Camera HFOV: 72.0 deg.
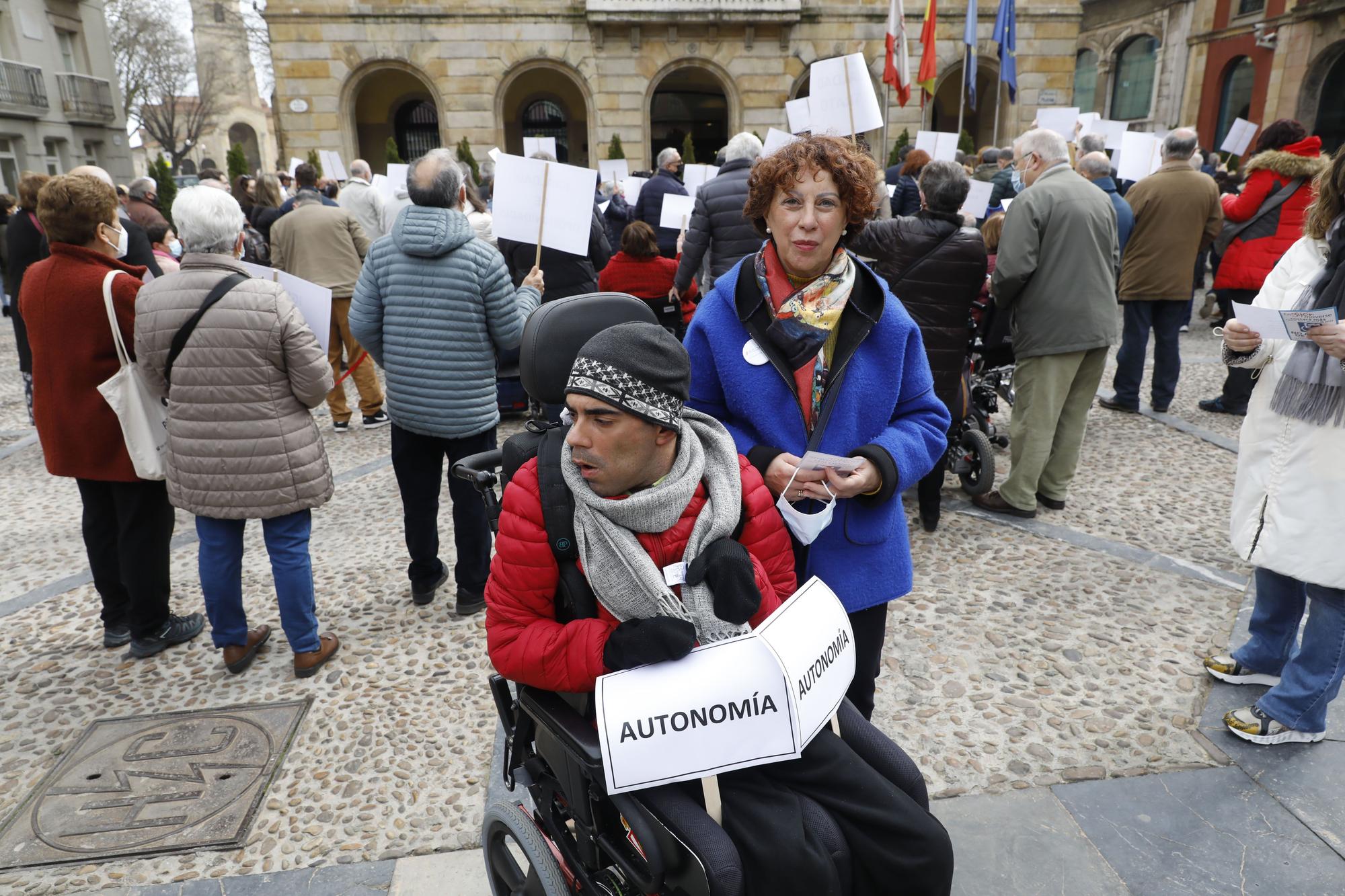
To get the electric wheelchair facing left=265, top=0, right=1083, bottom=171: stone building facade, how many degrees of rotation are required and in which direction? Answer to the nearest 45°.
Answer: approximately 135° to its left

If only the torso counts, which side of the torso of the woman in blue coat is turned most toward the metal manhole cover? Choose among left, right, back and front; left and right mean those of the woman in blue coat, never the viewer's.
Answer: right

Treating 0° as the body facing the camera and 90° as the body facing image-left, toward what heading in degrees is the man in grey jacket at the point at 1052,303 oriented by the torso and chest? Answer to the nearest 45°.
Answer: approximately 135°

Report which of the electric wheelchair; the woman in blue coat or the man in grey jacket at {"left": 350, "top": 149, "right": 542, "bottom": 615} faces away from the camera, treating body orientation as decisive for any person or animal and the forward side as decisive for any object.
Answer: the man in grey jacket

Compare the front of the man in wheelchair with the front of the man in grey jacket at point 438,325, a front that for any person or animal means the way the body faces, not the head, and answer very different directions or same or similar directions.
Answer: very different directions

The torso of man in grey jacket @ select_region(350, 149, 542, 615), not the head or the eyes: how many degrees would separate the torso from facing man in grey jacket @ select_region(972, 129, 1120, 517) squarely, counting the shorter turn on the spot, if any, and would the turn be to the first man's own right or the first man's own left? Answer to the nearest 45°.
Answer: approximately 90° to the first man's own right

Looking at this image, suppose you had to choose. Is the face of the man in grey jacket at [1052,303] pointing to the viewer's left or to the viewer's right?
to the viewer's left

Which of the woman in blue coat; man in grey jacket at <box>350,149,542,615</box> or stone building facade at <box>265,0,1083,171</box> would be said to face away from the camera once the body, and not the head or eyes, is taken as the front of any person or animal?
the man in grey jacket

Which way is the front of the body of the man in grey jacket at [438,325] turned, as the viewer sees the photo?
away from the camera

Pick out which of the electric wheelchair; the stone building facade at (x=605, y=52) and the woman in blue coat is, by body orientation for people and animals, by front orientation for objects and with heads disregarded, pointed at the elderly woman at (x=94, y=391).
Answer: the stone building facade

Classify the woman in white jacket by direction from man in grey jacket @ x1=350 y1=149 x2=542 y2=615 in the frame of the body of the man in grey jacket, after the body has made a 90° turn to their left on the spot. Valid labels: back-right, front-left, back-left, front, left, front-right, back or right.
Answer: back-left

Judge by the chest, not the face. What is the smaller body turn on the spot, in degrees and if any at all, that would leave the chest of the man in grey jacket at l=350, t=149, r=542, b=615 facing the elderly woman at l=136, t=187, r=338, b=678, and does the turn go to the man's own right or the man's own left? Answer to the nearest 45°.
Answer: approximately 135° to the man's own left

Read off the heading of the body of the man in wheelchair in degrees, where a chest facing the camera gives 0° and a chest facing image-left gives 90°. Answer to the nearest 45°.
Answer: approximately 315°

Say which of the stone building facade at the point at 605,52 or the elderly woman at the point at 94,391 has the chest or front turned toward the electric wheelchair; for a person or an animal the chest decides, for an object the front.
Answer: the stone building facade
